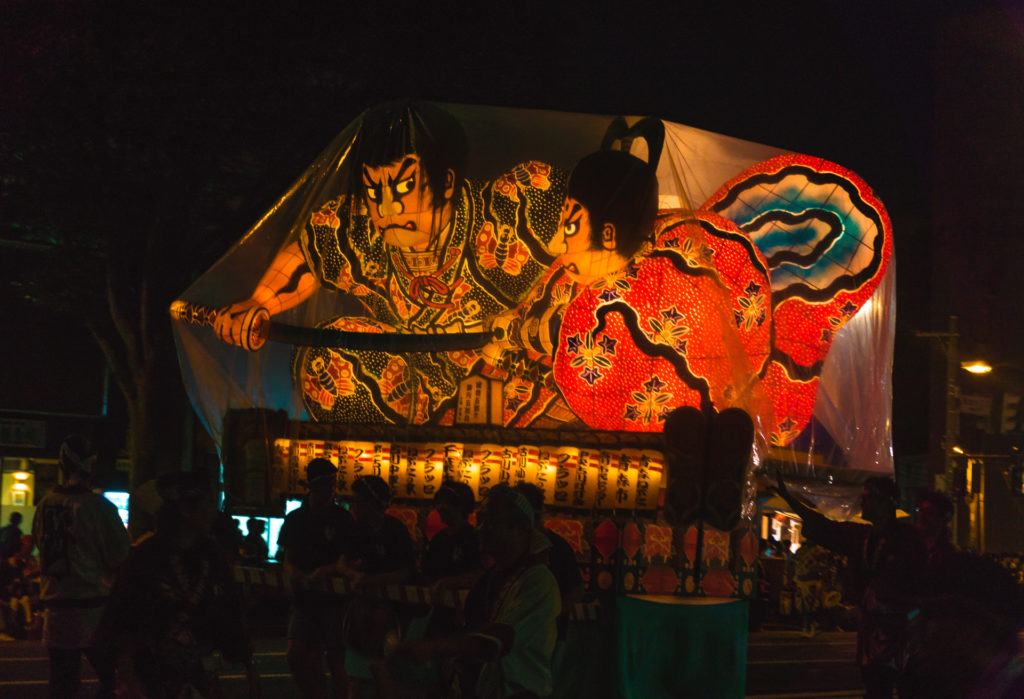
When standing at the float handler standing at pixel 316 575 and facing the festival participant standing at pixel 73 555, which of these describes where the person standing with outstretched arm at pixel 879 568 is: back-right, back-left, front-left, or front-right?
back-left

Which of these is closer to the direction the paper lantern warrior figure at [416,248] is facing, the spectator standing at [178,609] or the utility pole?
the spectator standing

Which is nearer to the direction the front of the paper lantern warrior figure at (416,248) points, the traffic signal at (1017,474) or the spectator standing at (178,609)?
the spectator standing

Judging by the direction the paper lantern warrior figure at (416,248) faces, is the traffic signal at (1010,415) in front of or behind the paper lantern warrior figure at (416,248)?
behind

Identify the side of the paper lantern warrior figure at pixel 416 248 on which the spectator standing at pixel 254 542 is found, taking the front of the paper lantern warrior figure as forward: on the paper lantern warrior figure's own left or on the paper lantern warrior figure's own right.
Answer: on the paper lantern warrior figure's own right
